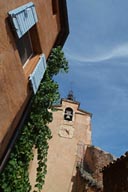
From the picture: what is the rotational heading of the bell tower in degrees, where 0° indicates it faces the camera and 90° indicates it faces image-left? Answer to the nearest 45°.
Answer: approximately 0°
